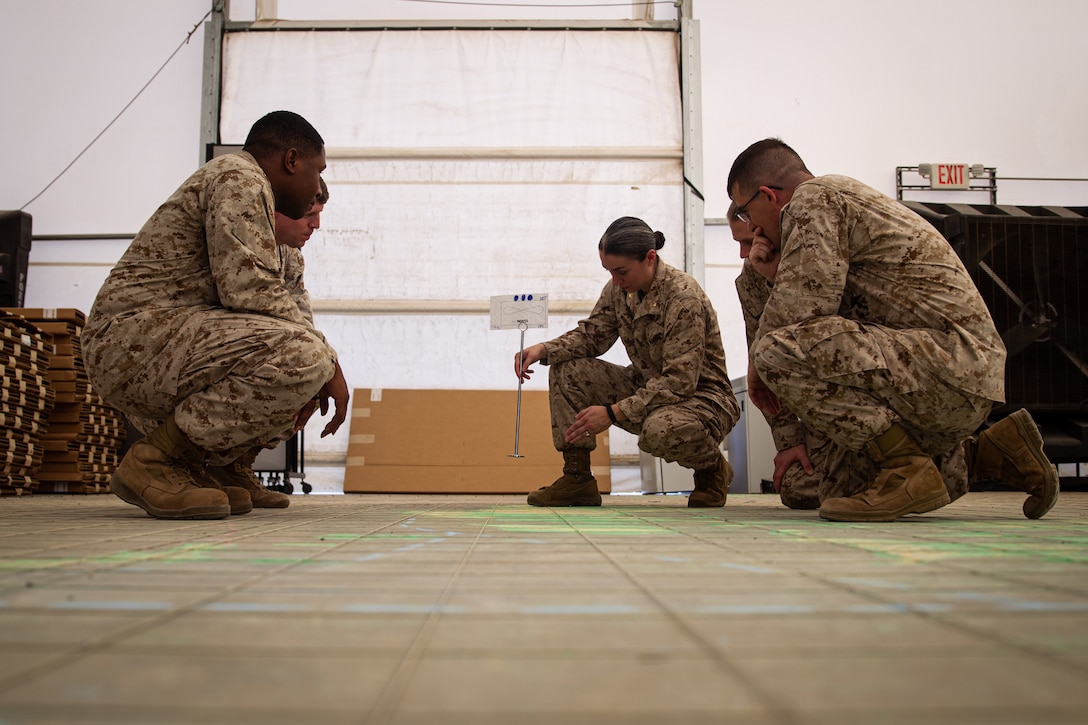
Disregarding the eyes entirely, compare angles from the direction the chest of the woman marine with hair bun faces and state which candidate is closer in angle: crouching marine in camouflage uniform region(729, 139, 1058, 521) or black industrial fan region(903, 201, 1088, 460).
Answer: the crouching marine in camouflage uniform

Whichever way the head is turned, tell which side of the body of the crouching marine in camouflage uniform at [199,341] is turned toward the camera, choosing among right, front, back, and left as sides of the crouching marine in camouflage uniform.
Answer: right

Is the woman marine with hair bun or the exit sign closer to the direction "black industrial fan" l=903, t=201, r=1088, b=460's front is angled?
the woman marine with hair bun

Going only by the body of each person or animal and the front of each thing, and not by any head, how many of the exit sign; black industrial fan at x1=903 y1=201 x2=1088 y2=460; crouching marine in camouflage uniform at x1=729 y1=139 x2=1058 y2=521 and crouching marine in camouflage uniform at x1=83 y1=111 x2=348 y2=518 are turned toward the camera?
2

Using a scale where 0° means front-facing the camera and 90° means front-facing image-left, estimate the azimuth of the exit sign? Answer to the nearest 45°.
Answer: approximately 0°

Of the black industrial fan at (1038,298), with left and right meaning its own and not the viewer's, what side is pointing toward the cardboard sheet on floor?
right

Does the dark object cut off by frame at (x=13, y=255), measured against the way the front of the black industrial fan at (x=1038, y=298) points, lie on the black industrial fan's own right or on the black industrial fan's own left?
on the black industrial fan's own right

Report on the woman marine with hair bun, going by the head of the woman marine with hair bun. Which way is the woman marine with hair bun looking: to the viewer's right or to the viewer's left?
to the viewer's left

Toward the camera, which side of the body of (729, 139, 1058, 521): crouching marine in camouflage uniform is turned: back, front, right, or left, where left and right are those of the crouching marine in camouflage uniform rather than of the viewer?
left

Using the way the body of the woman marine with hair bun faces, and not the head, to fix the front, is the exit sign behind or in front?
behind

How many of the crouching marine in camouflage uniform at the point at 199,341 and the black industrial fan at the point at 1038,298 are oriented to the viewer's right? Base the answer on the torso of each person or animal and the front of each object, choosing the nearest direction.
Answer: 1

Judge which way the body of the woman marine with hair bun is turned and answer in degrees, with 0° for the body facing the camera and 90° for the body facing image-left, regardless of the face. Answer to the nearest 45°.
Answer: approximately 45°

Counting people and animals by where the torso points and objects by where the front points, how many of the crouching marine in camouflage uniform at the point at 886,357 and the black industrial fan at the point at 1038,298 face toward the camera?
1
